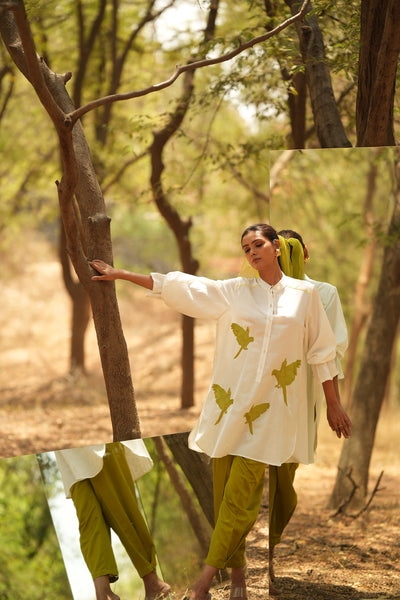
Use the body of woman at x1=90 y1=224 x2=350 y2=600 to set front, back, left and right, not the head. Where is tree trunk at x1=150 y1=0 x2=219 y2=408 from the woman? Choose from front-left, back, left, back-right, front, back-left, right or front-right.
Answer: back

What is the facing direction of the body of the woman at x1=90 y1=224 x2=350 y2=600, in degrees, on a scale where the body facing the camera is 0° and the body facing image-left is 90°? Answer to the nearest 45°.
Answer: approximately 0°

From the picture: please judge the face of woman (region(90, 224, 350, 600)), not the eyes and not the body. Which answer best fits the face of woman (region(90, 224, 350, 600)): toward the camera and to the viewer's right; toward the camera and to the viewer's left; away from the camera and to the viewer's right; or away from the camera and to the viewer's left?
toward the camera and to the viewer's left

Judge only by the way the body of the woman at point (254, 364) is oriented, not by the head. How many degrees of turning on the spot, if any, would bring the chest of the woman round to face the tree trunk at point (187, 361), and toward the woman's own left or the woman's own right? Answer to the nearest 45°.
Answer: approximately 180°
